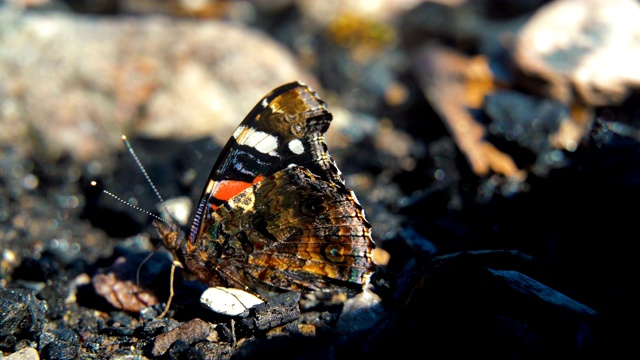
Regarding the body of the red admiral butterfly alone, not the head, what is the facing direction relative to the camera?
to the viewer's left

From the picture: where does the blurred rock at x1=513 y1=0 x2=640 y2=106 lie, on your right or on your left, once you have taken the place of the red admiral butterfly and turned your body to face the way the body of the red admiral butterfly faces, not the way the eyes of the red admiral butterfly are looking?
on your right
